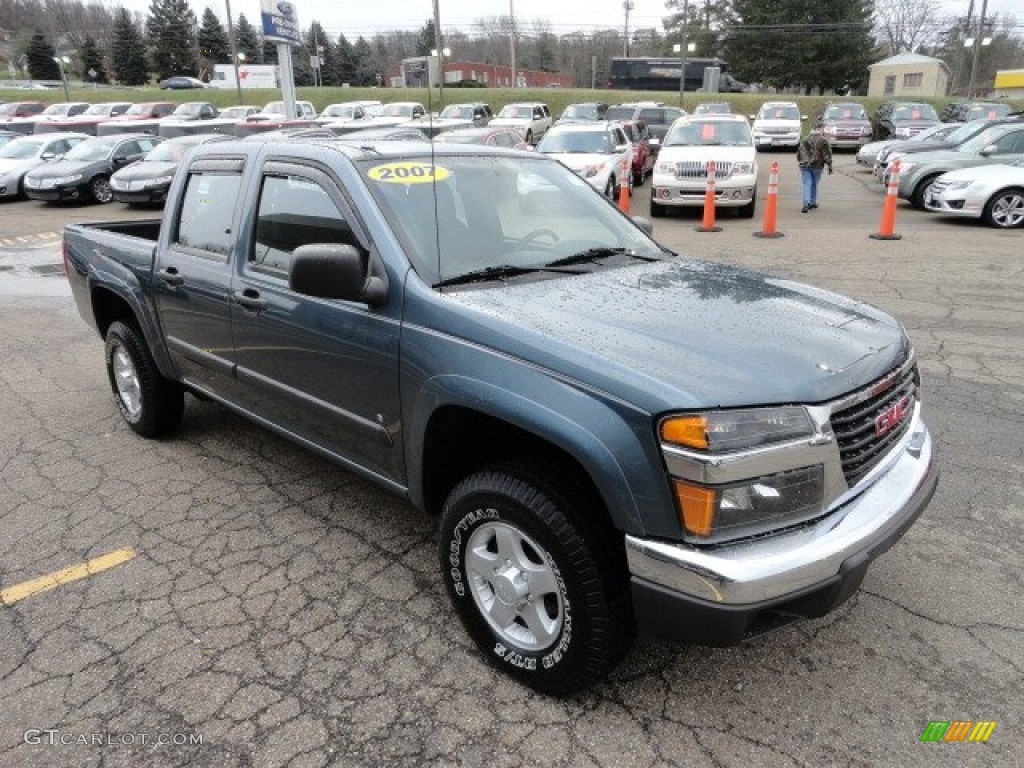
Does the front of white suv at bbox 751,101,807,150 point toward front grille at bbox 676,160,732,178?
yes

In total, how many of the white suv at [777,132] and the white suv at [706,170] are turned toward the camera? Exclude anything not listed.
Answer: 2

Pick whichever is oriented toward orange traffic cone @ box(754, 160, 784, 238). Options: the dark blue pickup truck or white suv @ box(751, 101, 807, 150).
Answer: the white suv

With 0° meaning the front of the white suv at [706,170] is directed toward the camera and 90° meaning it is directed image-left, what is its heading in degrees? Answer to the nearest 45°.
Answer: approximately 0°

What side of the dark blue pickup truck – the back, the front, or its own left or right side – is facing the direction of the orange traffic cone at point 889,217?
left

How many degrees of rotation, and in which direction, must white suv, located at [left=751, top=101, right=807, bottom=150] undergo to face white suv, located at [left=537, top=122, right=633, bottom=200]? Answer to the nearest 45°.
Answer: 0° — it already faces it

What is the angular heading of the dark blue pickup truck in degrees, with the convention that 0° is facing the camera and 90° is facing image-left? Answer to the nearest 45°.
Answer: approximately 315°

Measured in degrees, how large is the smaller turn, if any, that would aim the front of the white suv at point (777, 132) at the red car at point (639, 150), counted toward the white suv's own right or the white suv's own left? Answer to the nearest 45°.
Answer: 0° — it already faces it

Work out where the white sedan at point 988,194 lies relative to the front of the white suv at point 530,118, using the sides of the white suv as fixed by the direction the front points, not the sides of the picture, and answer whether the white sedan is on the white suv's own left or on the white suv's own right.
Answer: on the white suv's own left
